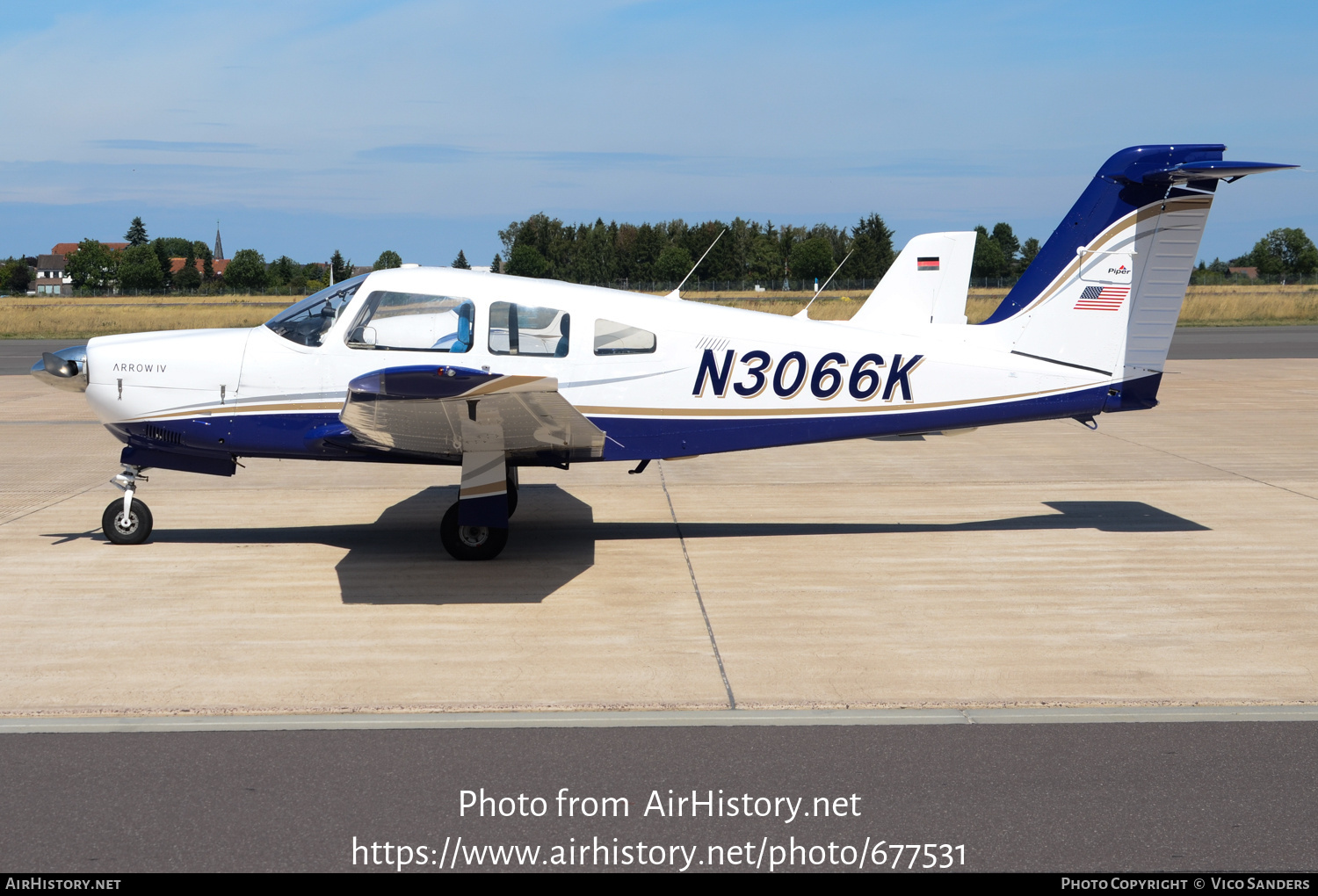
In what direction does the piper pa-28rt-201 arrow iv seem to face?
to the viewer's left
